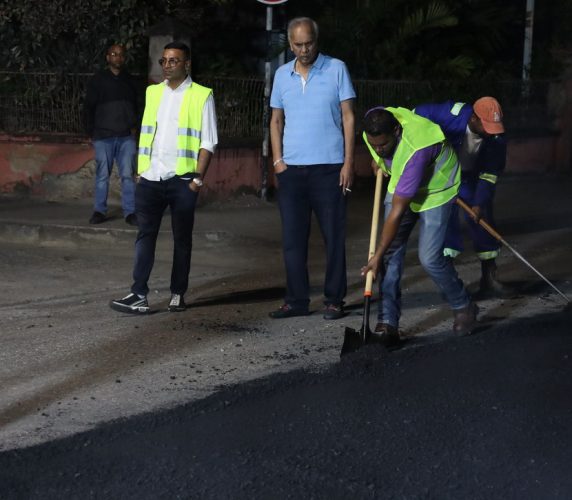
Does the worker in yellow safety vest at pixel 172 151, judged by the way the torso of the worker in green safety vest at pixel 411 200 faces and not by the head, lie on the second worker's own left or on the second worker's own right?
on the second worker's own right

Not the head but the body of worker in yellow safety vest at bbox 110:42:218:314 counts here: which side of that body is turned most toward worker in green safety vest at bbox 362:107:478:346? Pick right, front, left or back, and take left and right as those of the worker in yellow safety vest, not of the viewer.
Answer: left

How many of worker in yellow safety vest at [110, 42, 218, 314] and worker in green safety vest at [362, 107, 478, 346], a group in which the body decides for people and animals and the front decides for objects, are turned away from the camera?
0

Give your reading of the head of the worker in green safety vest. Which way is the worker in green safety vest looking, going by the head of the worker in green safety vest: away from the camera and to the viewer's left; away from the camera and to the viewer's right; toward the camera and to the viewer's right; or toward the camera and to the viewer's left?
toward the camera and to the viewer's left

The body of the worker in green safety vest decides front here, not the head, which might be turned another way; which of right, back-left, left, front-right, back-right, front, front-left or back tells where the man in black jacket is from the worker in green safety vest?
right

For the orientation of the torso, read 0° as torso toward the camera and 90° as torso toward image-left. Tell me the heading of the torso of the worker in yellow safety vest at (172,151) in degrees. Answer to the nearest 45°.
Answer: approximately 45°

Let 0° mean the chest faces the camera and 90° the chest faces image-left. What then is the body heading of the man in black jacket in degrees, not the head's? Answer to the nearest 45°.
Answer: approximately 0°
